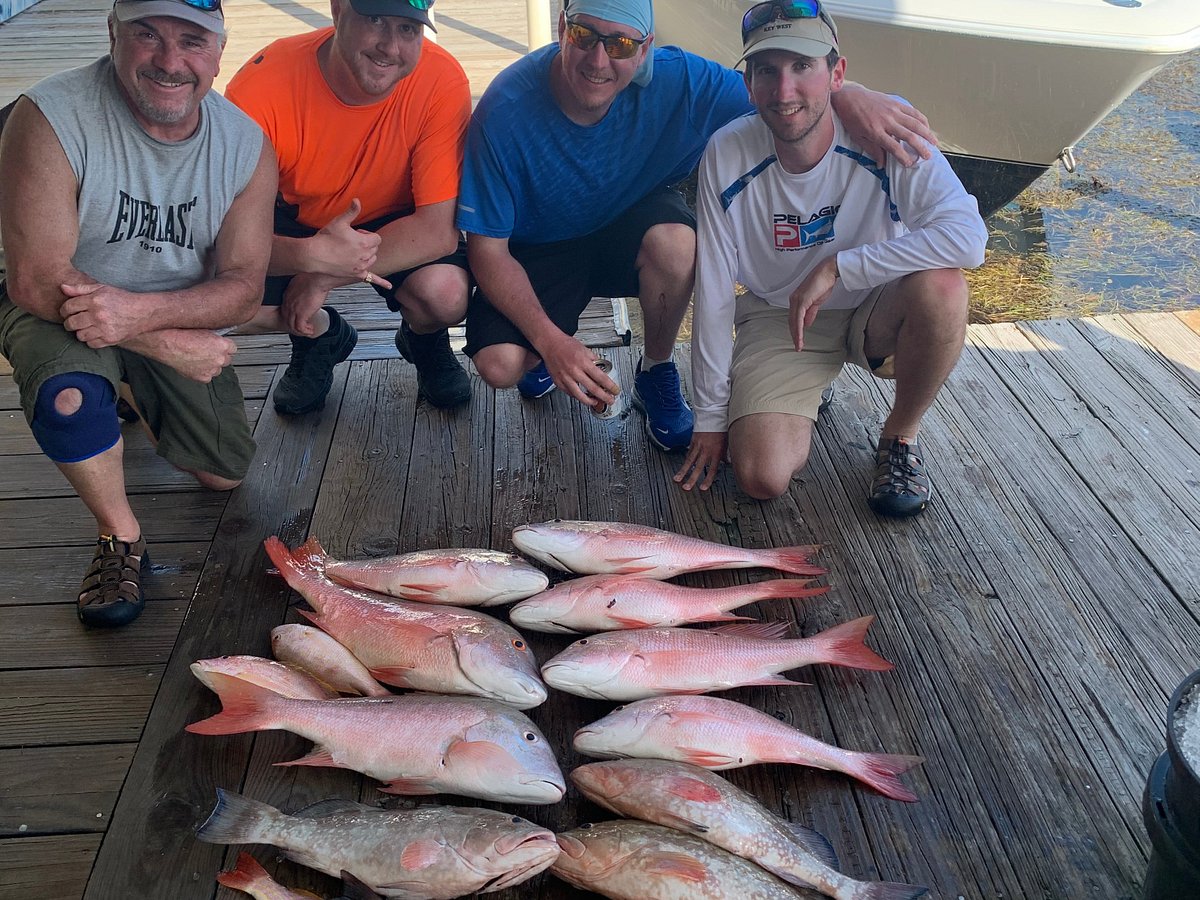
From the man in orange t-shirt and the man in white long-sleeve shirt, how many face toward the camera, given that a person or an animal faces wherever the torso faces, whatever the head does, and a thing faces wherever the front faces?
2

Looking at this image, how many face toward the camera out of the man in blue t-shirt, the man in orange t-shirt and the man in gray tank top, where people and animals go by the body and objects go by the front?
3

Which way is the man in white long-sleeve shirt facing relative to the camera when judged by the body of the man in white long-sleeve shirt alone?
toward the camera

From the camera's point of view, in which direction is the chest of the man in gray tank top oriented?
toward the camera

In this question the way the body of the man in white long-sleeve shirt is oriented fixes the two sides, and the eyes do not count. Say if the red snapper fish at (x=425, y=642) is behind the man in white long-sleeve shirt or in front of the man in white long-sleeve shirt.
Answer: in front

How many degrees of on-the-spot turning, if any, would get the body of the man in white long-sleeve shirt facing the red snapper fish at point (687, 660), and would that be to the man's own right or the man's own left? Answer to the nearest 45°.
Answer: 0° — they already face it

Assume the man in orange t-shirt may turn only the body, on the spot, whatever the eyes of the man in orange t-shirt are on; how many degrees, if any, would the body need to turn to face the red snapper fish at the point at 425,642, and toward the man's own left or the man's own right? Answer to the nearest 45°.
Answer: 0° — they already face it

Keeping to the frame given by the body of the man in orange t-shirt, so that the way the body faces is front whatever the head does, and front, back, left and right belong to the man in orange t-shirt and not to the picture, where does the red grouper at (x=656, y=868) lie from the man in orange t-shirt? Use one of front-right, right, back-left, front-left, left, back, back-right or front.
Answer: front

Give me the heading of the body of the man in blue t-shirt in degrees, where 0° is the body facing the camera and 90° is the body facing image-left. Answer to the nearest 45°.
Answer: approximately 0°

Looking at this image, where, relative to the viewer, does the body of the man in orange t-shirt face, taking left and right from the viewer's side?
facing the viewer

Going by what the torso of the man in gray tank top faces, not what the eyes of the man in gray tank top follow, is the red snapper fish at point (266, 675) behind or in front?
in front
